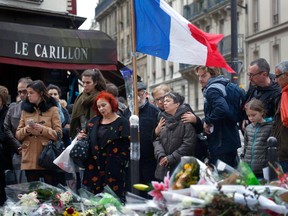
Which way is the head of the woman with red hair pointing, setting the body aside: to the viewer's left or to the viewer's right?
to the viewer's left

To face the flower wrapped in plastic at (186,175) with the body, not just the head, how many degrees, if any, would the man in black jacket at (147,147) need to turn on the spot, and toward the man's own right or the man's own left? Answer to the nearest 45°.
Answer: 0° — they already face it

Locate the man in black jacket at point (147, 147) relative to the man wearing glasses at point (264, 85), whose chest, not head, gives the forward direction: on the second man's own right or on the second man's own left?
on the second man's own right

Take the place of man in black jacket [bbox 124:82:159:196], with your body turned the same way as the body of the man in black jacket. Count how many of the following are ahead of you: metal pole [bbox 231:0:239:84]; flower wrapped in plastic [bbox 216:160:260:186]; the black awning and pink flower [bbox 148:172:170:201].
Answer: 2

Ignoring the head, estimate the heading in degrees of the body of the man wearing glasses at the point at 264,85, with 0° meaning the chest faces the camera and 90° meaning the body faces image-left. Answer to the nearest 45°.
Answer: approximately 45°

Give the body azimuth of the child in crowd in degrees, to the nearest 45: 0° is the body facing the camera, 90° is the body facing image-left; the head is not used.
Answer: approximately 45°

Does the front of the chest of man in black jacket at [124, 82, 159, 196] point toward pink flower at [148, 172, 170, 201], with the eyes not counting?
yes

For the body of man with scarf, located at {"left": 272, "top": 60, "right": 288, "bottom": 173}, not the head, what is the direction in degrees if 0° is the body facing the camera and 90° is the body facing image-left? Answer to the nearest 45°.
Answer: approximately 45°
